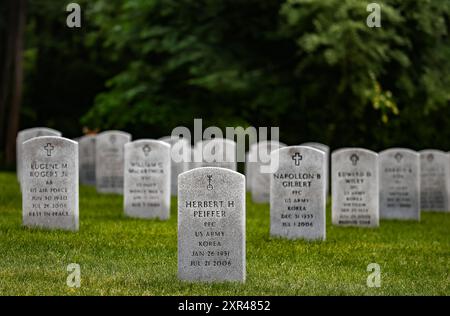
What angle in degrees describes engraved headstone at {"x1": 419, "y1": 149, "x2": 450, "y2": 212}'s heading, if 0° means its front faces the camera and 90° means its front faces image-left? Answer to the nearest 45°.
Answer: approximately 0°

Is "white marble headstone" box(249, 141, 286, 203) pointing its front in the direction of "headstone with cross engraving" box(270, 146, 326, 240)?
yes

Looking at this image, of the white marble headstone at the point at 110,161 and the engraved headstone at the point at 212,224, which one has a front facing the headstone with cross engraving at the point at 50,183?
the white marble headstone

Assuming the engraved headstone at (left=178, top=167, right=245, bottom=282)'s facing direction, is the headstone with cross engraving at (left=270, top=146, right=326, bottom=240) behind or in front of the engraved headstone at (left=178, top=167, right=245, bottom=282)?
behind

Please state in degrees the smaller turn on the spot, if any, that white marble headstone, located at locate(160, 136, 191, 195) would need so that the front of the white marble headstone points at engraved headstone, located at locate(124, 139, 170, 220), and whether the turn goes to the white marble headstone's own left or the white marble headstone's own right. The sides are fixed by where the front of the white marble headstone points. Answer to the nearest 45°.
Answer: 0° — it already faces it

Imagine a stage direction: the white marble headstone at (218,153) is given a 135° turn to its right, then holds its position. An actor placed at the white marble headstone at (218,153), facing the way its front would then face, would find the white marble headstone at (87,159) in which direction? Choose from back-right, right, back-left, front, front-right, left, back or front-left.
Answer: front

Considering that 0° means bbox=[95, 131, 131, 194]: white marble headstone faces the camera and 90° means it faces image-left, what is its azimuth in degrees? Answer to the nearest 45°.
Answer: approximately 0°

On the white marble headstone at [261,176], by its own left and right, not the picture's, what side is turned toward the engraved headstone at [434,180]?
left

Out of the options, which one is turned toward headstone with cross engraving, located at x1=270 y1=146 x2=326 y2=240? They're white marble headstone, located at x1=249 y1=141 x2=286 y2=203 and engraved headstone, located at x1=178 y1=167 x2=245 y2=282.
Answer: the white marble headstone
